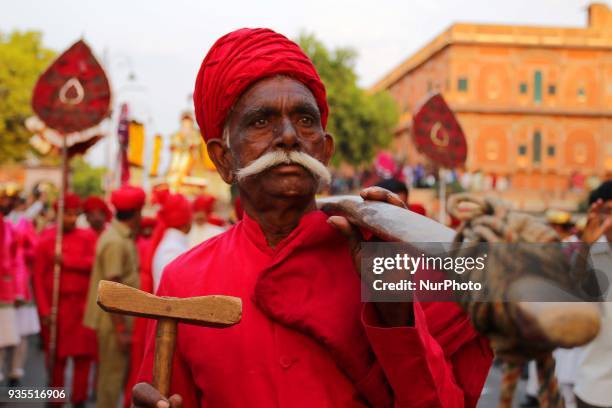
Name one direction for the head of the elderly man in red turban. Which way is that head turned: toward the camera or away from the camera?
toward the camera

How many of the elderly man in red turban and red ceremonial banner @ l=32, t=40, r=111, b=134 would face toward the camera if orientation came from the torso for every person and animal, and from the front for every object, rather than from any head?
2

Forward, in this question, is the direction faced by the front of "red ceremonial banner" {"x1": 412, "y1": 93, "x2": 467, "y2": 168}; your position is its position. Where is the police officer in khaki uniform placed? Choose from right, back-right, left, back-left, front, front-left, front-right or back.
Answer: front-right

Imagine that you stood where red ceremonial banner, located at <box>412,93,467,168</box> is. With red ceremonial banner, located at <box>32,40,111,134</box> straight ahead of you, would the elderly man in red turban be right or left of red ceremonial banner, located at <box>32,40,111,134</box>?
left

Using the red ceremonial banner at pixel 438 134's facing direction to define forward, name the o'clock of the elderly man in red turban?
The elderly man in red turban is roughly at 12 o'clock from the red ceremonial banner.

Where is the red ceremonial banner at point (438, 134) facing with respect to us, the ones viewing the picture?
facing the viewer

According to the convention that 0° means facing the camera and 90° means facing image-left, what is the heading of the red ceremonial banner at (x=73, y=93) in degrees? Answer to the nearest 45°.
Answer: approximately 0°

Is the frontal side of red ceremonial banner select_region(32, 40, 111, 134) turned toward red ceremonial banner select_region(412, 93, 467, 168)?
no

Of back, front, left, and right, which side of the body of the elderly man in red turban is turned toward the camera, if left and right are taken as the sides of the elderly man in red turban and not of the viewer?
front

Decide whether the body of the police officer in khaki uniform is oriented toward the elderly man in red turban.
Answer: no

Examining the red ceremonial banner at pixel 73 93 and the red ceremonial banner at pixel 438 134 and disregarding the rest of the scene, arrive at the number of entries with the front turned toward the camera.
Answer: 2

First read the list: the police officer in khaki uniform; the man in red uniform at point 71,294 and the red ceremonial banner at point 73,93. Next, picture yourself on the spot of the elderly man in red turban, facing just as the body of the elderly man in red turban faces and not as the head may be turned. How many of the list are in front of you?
0

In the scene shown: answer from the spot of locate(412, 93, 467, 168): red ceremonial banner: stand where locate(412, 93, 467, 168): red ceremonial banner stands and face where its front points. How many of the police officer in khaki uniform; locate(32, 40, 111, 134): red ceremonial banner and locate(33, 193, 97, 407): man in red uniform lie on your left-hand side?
0

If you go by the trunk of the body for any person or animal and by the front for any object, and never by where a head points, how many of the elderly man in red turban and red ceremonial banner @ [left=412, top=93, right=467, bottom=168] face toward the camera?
2
